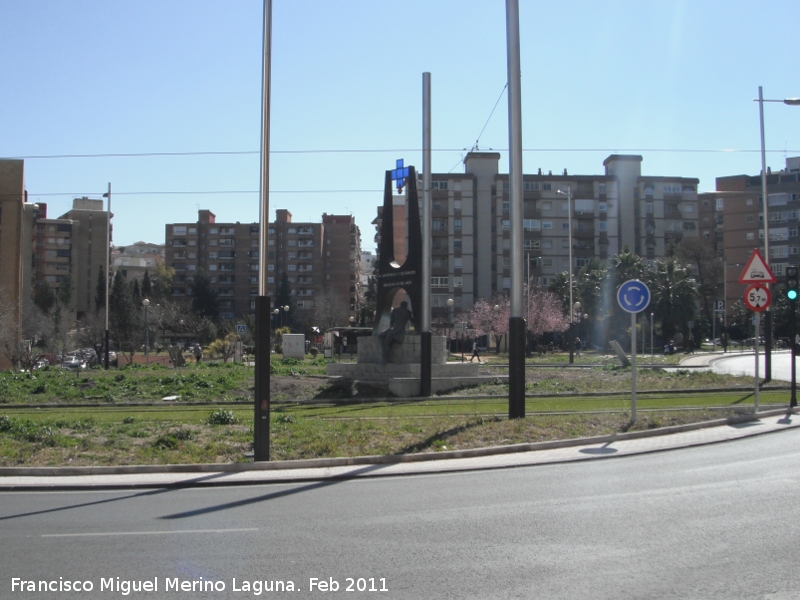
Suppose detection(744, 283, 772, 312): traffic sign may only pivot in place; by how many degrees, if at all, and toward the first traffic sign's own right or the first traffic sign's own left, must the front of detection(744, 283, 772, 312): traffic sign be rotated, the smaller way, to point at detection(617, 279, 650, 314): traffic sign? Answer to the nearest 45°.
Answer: approximately 45° to the first traffic sign's own right

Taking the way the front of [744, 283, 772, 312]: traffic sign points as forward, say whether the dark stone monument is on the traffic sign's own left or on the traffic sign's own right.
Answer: on the traffic sign's own right

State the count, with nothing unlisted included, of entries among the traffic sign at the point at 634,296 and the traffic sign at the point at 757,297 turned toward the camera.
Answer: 2

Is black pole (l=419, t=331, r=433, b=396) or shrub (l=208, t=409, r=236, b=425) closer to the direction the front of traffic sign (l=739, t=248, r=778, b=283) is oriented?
the shrub

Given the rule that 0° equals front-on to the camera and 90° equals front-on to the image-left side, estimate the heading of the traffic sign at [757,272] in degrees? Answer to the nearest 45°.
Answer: approximately 0°

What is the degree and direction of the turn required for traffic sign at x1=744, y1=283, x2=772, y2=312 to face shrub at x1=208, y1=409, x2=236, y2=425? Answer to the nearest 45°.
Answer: approximately 45° to its right

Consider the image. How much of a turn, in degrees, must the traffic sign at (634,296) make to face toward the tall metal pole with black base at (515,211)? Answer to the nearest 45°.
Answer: approximately 90° to its right

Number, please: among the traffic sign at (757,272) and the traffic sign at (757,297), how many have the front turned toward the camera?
2
